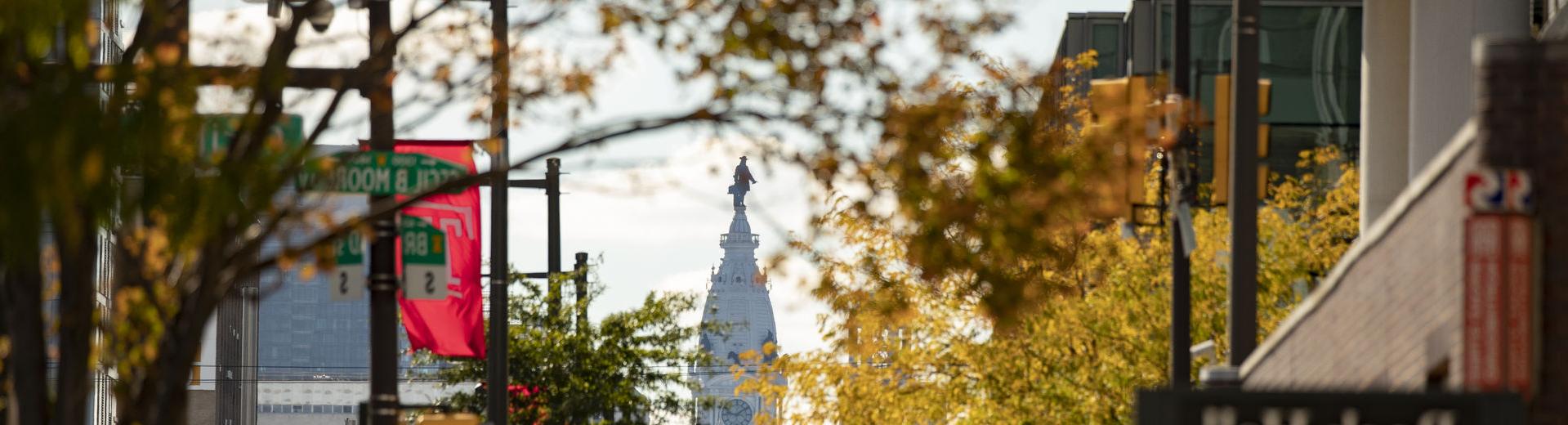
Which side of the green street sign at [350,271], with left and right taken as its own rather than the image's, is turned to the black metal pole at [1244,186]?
left

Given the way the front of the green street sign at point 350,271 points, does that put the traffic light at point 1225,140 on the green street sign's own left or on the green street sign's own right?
on the green street sign's own left

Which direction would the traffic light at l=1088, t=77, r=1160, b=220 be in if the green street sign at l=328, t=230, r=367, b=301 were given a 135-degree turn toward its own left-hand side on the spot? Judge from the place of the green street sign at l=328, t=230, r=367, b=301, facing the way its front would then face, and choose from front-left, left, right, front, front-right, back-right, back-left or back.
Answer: right

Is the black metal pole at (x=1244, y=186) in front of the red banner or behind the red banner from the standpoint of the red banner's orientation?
in front

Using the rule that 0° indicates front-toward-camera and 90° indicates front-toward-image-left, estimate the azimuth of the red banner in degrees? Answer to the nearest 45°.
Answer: approximately 0°

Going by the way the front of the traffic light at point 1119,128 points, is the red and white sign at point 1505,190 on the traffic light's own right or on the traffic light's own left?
on the traffic light's own left
